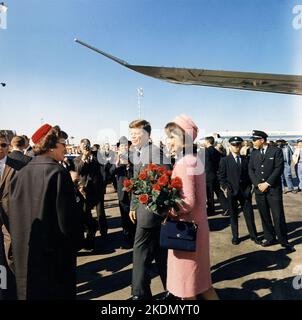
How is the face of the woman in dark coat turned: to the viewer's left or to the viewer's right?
to the viewer's right

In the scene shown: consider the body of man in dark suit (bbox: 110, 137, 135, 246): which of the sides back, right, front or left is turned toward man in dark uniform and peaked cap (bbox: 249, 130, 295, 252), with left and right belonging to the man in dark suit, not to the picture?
left

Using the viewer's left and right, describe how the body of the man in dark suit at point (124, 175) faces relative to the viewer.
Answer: facing the viewer

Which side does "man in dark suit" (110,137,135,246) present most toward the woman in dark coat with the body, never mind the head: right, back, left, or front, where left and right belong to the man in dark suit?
front

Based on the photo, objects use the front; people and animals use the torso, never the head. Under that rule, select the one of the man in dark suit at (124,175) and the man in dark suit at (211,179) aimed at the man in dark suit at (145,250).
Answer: the man in dark suit at (124,175)

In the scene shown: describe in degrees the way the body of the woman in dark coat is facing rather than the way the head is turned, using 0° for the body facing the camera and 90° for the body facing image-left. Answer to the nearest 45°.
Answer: approximately 225°

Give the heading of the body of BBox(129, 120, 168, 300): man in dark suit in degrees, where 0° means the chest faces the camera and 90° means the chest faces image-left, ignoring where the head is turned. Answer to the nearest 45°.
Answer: approximately 45°

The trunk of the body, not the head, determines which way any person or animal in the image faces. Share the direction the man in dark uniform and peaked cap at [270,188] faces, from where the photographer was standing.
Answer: facing the viewer and to the left of the viewer

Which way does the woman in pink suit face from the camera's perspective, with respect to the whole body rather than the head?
to the viewer's left

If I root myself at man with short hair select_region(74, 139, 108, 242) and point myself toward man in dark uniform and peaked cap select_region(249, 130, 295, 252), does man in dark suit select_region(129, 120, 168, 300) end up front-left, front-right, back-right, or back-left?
front-right
